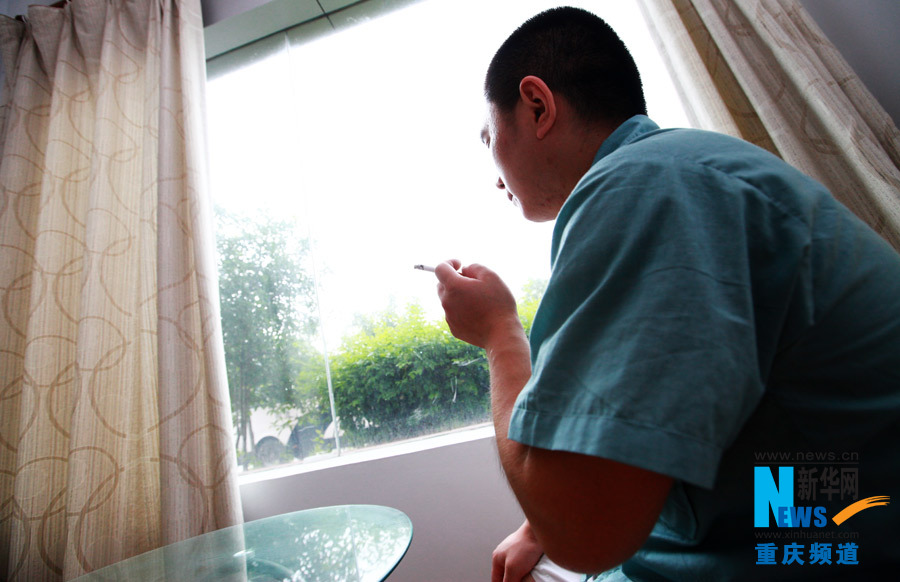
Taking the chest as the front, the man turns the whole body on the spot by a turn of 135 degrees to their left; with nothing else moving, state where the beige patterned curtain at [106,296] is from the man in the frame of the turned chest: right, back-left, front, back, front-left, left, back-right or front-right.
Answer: right

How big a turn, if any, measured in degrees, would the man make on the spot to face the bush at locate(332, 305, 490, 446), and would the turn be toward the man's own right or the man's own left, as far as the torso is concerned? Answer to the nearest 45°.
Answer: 0° — they already face it

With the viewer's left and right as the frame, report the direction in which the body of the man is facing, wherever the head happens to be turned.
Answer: facing away from the viewer and to the left of the viewer

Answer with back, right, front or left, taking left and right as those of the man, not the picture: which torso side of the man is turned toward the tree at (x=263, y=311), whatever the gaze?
front

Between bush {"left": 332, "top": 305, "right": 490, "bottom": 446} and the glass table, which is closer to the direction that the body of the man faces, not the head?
the bush

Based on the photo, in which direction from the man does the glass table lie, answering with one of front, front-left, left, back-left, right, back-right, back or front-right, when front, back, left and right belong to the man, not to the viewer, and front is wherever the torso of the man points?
front-left

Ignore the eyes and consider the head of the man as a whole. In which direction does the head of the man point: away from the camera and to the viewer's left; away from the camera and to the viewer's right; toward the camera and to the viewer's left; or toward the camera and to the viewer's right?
away from the camera and to the viewer's left

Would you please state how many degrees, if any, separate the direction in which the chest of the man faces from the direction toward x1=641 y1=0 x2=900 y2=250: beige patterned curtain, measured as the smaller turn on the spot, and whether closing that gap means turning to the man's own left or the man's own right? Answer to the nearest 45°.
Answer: approximately 45° to the man's own right

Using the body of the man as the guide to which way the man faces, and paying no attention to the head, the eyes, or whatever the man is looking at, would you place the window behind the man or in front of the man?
in front

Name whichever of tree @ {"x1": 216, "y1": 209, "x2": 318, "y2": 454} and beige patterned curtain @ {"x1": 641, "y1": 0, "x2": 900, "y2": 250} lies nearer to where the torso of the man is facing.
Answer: the tree
